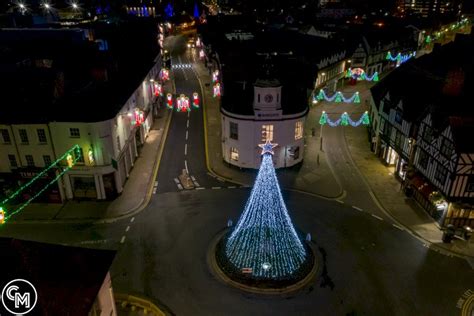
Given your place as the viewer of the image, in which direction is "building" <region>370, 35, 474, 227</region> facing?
facing the viewer and to the left of the viewer

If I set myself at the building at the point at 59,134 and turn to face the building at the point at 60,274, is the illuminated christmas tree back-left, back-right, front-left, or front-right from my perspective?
front-left

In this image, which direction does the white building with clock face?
toward the camera

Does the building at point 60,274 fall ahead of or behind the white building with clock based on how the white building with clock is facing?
ahead

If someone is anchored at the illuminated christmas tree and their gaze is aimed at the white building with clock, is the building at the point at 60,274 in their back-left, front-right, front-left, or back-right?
back-left

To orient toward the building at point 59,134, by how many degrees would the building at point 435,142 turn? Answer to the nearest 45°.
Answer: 0° — it already faces it

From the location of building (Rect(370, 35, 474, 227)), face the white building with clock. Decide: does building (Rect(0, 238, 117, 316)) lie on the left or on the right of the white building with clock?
left

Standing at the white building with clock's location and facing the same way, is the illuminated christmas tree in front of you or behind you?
in front

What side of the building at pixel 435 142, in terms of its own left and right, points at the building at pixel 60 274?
front

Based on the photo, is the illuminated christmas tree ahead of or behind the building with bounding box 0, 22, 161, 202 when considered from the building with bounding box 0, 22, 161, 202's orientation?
ahead

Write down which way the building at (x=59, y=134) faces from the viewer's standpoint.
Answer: facing the viewer and to the right of the viewer

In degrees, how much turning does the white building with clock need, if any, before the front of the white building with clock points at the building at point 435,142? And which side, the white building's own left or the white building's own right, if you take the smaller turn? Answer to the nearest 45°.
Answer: approximately 90° to the white building's own left

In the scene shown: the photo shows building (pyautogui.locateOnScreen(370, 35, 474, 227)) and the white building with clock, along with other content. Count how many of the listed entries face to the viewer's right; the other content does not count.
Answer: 0

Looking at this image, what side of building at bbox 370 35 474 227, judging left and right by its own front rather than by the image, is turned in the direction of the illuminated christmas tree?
front

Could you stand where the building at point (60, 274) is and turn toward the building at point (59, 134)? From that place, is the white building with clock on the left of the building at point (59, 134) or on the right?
right
